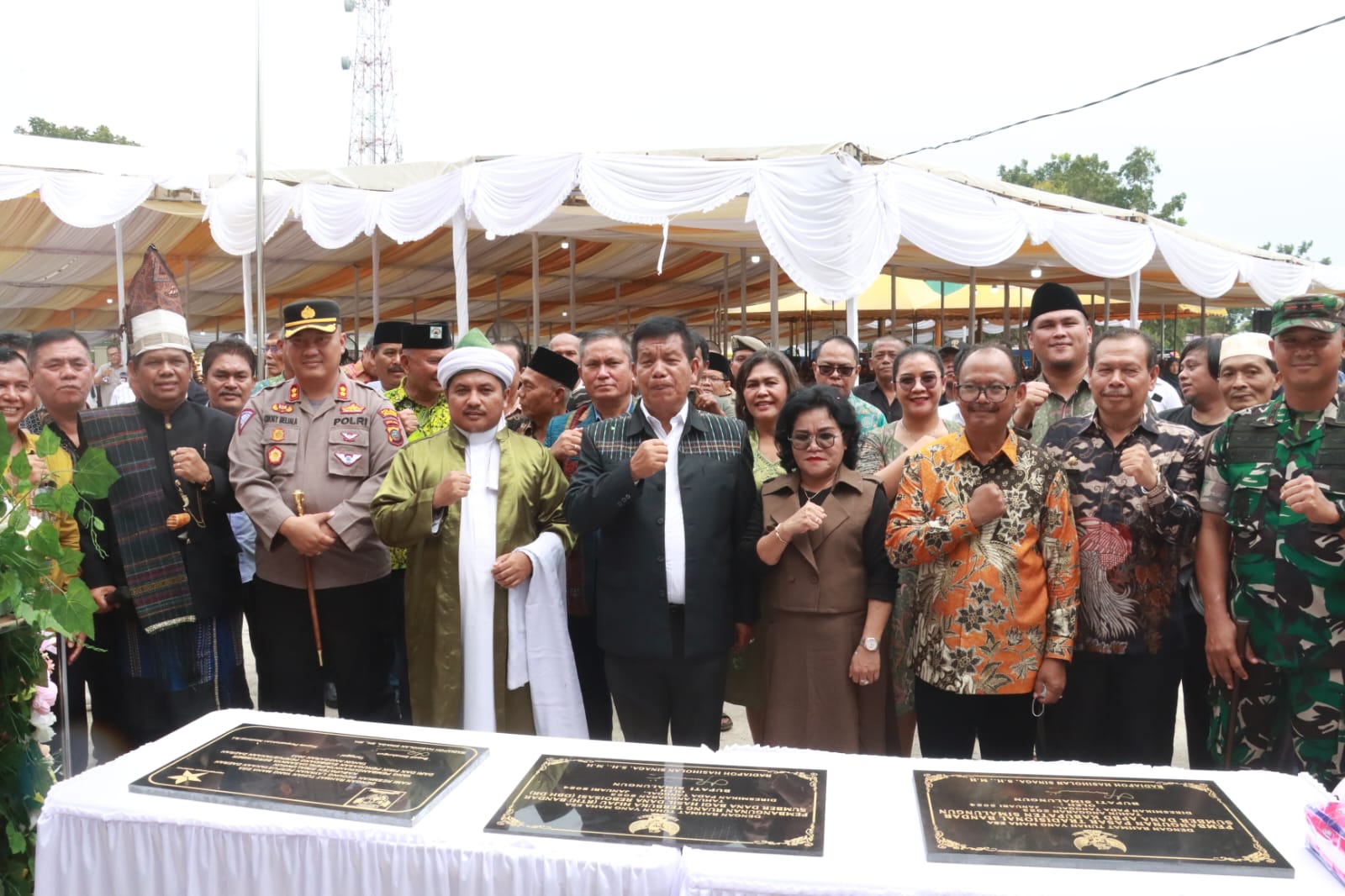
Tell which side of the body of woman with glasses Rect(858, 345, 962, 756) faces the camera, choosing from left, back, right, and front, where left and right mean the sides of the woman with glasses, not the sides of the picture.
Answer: front

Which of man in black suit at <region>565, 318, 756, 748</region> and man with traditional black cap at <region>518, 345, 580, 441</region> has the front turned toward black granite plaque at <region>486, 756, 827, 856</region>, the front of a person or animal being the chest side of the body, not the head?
the man in black suit

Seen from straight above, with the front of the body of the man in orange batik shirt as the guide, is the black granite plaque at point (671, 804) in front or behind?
in front

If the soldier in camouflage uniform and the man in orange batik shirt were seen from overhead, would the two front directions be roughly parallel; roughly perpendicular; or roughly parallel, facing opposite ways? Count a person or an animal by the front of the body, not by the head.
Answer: roughly parallel

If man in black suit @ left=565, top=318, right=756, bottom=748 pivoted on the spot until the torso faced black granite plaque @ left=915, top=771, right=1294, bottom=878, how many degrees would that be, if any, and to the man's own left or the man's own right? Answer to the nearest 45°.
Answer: approximately 45° to the man's own left

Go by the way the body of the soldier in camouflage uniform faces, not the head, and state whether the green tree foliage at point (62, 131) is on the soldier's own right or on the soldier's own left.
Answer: on the soldier's own right

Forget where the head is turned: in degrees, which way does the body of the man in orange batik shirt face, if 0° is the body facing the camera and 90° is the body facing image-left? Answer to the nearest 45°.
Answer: approximately 0°

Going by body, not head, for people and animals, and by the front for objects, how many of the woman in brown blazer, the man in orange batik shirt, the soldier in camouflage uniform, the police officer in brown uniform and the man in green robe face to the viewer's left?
0

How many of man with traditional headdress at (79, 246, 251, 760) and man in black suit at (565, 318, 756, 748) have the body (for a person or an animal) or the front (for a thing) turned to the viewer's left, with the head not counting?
0

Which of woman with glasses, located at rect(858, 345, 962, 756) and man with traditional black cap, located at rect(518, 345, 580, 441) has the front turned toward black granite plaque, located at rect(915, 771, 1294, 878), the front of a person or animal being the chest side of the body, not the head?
the woman with glasses

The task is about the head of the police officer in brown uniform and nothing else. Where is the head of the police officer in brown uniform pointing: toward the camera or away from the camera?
toward the camera

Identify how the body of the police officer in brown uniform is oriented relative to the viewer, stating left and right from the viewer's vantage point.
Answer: facing the viewer

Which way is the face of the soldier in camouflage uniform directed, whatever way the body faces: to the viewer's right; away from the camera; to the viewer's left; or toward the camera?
toward the camera

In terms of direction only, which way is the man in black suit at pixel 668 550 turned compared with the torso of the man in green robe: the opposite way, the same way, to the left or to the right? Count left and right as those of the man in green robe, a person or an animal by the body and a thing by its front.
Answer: the same way

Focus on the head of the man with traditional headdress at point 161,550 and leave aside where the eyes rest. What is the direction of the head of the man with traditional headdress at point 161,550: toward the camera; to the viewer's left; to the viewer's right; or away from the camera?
toward the camera

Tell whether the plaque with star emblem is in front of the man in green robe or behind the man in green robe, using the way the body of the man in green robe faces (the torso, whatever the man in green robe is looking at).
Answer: in front

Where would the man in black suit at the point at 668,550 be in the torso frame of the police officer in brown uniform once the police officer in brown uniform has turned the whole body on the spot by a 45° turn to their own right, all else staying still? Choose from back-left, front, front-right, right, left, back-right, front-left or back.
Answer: left
